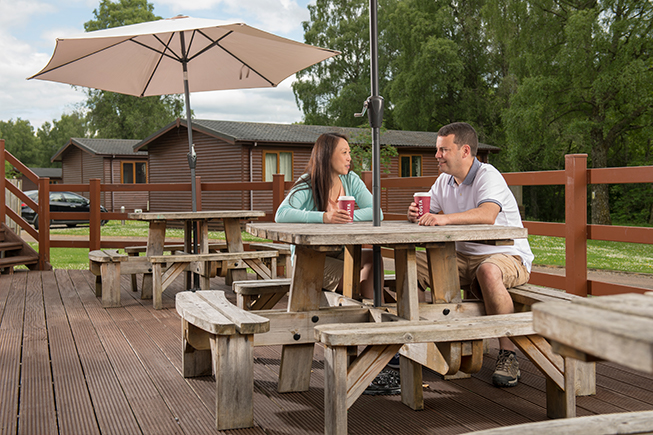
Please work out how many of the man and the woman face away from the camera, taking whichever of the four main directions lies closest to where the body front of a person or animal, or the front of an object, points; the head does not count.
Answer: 0

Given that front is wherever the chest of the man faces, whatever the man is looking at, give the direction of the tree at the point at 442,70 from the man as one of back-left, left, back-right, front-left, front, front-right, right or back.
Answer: back-right

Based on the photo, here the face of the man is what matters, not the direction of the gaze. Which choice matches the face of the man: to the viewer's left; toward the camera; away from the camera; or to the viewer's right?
to the viewer's left

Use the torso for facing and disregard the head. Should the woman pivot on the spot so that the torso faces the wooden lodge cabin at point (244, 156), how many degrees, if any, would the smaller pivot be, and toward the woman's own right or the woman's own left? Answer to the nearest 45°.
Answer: approximately 135° to the woman's own left

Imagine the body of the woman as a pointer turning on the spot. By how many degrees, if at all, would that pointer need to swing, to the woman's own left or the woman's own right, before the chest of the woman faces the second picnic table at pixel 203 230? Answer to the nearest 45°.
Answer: approximately 180°

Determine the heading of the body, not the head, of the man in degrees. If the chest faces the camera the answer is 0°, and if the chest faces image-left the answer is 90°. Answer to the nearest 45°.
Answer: approximately 45°

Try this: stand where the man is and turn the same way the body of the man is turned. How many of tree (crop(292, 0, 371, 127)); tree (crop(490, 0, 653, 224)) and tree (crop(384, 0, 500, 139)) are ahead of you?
0

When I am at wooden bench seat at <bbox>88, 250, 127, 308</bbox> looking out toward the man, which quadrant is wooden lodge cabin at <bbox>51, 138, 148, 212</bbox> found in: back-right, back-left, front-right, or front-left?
back-left

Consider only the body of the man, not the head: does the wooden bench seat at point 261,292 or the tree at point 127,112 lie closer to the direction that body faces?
the wooden bench seat

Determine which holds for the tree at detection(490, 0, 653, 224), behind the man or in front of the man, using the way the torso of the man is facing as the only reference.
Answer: behind

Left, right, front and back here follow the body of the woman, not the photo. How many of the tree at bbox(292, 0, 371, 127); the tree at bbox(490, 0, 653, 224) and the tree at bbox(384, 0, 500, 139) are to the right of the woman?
0

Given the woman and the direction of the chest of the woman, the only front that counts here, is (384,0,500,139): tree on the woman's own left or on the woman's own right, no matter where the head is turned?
on the woman's own left

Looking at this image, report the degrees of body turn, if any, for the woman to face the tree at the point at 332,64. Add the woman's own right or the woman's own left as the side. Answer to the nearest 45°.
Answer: approximately 135° to the woman's own left

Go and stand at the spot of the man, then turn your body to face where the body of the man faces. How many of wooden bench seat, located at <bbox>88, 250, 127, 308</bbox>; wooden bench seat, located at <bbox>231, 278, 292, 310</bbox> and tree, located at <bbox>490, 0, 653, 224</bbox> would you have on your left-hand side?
0

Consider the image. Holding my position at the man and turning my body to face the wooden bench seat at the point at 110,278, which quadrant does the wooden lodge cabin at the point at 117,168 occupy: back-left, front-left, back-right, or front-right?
front-right

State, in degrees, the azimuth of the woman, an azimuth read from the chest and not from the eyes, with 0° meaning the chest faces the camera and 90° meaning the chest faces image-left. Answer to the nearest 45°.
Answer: approximately 315°
